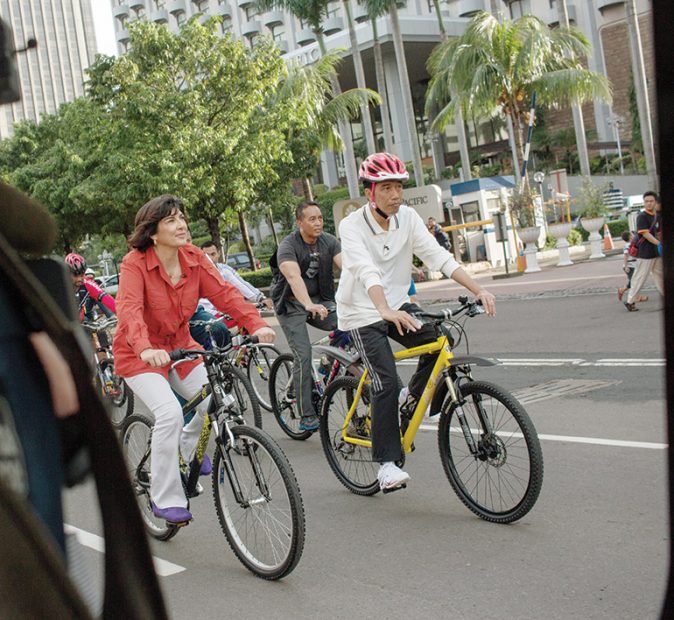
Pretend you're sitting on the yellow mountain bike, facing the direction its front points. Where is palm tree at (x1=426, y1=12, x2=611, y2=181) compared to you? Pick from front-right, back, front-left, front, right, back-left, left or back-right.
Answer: back-left

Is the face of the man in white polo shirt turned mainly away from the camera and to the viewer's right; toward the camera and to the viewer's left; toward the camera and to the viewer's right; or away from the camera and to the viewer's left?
toward the camera and to the viewer's right

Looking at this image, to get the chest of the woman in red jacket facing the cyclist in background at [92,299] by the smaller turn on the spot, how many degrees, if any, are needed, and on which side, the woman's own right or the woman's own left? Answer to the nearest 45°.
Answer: approximately 135° to the woman's own left

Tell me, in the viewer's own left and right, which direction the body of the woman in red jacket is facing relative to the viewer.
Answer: facing the viewer and to the right of the viewer

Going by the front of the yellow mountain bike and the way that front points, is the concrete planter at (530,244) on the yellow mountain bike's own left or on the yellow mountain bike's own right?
on the yellow mountain bike's own left

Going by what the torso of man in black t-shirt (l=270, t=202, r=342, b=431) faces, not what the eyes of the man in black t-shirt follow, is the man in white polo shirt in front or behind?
in front

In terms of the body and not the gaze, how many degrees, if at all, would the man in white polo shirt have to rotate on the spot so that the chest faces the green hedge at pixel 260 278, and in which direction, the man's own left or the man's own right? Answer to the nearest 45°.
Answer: approximately 135° to the man's own left

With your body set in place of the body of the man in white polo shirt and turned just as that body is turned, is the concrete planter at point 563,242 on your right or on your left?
on your left

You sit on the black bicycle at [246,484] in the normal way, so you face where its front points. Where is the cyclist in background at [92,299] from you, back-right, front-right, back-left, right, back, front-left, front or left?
back-left

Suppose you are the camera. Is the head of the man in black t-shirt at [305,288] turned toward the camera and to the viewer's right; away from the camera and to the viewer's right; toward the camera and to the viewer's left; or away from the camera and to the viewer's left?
toward the camera and to the viewer's right

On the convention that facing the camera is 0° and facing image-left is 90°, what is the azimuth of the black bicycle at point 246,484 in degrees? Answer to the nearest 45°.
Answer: approximately 315°

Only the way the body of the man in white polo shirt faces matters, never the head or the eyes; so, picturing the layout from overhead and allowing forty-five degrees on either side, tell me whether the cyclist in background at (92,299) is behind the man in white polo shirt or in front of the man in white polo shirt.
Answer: behind
